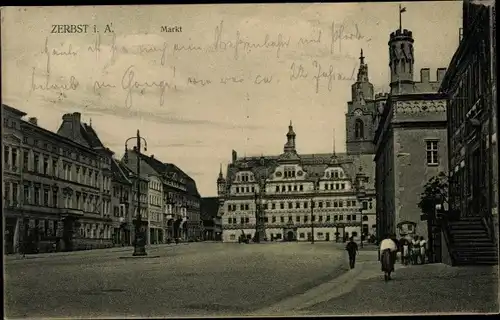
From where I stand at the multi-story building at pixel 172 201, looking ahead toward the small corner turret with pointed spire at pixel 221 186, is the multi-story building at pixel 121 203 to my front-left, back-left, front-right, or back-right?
back-right

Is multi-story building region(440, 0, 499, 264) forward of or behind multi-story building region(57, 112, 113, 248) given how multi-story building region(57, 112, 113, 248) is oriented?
forward

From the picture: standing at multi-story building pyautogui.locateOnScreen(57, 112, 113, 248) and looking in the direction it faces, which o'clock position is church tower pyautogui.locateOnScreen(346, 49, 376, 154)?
The church tower is roughly at 11 o'clock from the multi-story building.

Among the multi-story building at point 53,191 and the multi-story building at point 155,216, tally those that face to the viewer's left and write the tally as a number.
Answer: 0

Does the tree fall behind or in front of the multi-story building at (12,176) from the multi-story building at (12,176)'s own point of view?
in front

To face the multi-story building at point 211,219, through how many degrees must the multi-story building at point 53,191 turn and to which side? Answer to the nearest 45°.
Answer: approximately 45° to its left

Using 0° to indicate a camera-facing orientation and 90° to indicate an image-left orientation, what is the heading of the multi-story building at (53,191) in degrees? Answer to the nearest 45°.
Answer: approximately 315°

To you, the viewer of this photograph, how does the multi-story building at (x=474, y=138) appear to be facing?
facing to the left of the viewer

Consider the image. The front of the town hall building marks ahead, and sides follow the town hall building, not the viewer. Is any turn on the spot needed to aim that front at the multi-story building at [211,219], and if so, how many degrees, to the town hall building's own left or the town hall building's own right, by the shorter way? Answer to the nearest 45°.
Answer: approximately 90° to the town hall building's own right

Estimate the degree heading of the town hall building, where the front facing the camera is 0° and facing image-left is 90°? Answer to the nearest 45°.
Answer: approximately 0°

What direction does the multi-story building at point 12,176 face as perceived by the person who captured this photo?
facing the viewer and to the right of the viewer

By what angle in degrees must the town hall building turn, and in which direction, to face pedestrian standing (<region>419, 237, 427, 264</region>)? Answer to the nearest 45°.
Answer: approximately 45° to its left

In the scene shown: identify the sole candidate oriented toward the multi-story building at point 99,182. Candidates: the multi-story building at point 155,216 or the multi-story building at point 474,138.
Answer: the multi-story building at point 474,138

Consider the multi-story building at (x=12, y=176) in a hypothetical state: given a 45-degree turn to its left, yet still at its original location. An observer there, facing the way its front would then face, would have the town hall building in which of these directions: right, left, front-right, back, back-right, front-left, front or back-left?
front
